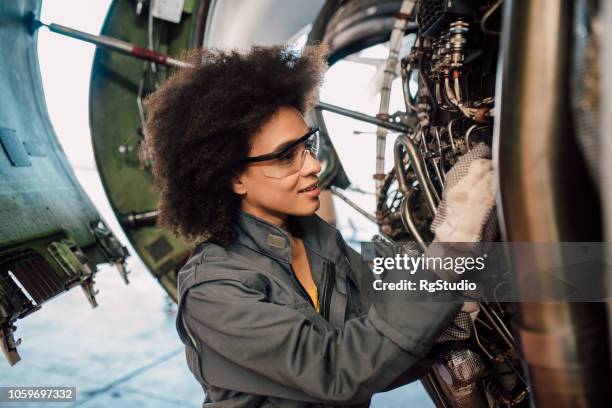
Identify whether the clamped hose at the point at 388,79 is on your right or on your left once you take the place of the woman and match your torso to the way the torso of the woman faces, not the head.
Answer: on your left

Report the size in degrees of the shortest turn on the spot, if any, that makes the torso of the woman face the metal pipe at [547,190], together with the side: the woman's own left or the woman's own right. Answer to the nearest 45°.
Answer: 0° — they already face it

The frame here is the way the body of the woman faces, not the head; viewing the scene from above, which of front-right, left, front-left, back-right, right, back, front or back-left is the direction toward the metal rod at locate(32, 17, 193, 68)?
back

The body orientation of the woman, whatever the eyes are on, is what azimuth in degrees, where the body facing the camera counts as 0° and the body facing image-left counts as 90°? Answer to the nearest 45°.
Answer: approximately 315°

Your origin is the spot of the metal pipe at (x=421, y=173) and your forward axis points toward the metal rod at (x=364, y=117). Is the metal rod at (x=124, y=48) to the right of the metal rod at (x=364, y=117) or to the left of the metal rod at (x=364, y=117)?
left

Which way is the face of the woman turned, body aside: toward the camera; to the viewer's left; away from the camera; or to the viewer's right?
to the viewer's right

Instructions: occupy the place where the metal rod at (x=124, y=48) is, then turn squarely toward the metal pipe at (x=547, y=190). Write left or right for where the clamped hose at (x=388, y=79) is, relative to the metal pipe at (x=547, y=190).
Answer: left
